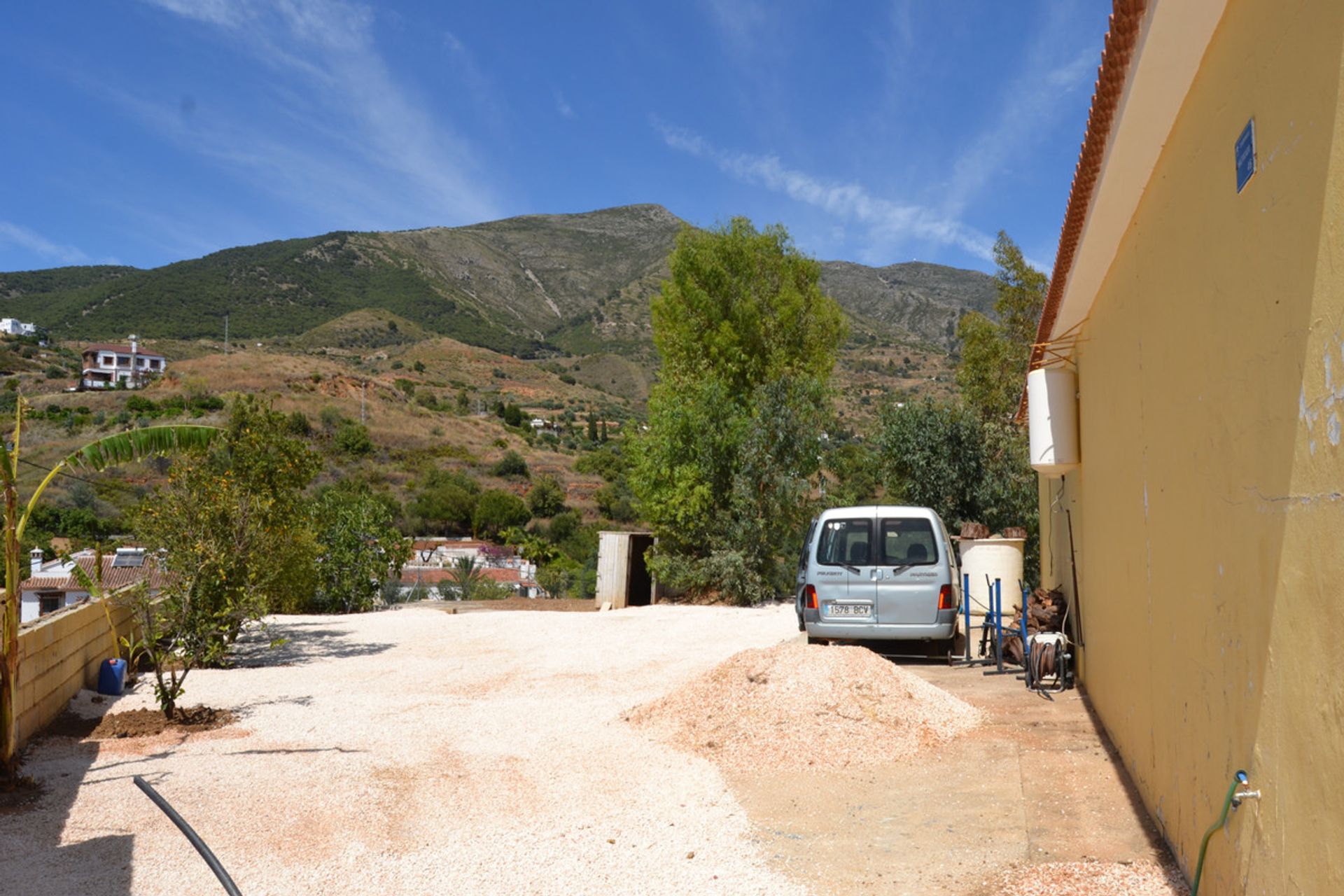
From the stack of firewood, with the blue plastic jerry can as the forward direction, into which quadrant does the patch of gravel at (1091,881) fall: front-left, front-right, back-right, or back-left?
front-left

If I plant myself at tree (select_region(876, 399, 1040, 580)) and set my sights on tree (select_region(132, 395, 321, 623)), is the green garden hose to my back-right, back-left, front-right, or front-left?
front-left

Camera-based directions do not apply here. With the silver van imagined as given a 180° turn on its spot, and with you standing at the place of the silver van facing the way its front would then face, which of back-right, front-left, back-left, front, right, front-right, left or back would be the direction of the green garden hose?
front

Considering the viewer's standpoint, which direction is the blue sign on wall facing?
facing to the left of the viewer

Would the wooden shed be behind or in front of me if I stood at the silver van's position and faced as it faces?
in front

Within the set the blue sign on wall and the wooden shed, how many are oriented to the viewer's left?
1

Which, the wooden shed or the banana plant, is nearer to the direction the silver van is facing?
the wooden shed

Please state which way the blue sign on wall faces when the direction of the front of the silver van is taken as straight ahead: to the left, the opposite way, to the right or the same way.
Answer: to the left

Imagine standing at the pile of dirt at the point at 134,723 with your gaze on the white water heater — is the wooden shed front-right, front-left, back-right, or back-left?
front-left

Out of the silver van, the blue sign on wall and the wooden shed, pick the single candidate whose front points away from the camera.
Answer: the silver van

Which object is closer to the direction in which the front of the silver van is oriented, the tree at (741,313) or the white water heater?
the tree

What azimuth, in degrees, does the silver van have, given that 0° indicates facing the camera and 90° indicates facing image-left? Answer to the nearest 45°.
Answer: approximately 180°

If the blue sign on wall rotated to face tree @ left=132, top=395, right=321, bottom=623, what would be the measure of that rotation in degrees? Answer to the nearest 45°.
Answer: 0° — it already faces it
